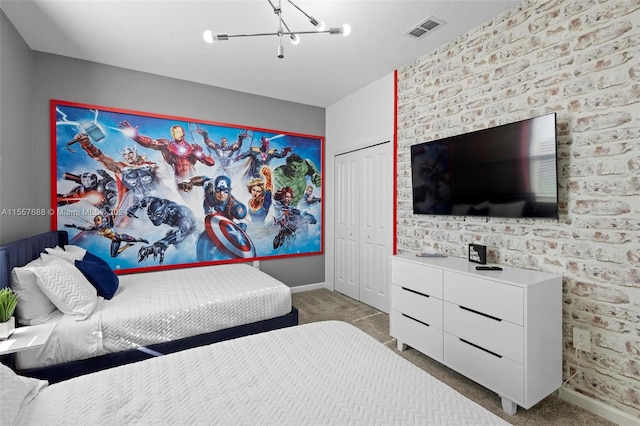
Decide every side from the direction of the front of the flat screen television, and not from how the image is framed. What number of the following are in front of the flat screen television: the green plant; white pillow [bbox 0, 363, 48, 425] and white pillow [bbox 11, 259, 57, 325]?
3

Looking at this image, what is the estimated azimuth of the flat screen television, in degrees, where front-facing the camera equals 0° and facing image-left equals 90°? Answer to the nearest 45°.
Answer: approximately 45°

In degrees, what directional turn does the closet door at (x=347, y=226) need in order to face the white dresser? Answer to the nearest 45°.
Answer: approximately 90° to its left

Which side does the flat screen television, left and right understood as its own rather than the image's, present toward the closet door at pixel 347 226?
right

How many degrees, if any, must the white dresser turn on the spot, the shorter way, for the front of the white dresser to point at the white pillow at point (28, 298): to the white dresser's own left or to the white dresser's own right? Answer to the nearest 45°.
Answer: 0° — it already faces it
